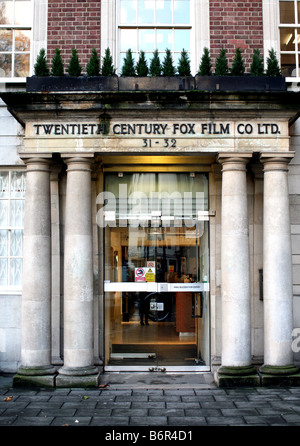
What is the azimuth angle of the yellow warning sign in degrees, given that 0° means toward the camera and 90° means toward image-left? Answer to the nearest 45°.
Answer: approximately 0°

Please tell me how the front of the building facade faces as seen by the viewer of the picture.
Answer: facing the viewer
